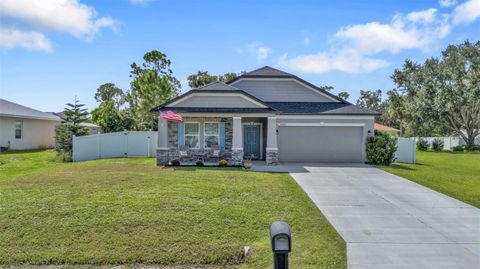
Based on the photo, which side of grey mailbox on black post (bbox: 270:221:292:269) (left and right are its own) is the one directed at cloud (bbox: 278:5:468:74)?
back

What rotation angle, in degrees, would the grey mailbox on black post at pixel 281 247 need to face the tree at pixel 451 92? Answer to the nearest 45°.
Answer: approximately 135° to its left

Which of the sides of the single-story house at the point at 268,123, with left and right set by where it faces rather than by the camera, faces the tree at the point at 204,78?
back

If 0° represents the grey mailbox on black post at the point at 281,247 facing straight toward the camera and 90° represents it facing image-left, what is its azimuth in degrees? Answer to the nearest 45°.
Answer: approximately 0°

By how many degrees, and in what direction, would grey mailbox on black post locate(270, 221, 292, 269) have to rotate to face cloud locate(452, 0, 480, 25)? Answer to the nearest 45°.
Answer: approximately 135° to its left

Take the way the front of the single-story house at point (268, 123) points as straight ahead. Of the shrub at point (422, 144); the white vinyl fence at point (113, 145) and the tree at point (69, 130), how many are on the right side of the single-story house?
2

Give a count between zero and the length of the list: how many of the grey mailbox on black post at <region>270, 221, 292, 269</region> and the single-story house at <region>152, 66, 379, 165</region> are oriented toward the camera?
2

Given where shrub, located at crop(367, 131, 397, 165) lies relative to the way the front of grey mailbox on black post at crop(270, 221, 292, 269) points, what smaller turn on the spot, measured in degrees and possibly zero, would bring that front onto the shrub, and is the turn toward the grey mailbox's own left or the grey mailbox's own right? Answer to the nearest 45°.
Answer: approximately 180°

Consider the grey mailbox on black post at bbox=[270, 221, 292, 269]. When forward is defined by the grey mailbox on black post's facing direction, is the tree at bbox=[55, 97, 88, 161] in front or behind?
behind

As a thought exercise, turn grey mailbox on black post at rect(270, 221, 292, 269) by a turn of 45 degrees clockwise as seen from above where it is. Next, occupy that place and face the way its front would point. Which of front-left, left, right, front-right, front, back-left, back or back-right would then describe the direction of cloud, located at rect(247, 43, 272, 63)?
back-right

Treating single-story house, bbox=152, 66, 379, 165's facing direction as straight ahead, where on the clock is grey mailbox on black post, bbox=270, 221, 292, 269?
The grey mailbox on black post is roughly at 12 o'clock from the single-story house.

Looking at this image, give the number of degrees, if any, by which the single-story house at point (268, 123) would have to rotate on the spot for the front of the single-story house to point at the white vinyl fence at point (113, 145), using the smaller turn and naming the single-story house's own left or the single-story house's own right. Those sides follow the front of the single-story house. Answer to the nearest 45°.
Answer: approximately 90° to the single-story house's own right

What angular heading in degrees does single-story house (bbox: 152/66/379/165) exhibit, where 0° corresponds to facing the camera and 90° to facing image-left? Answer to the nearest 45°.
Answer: approximately 0°
